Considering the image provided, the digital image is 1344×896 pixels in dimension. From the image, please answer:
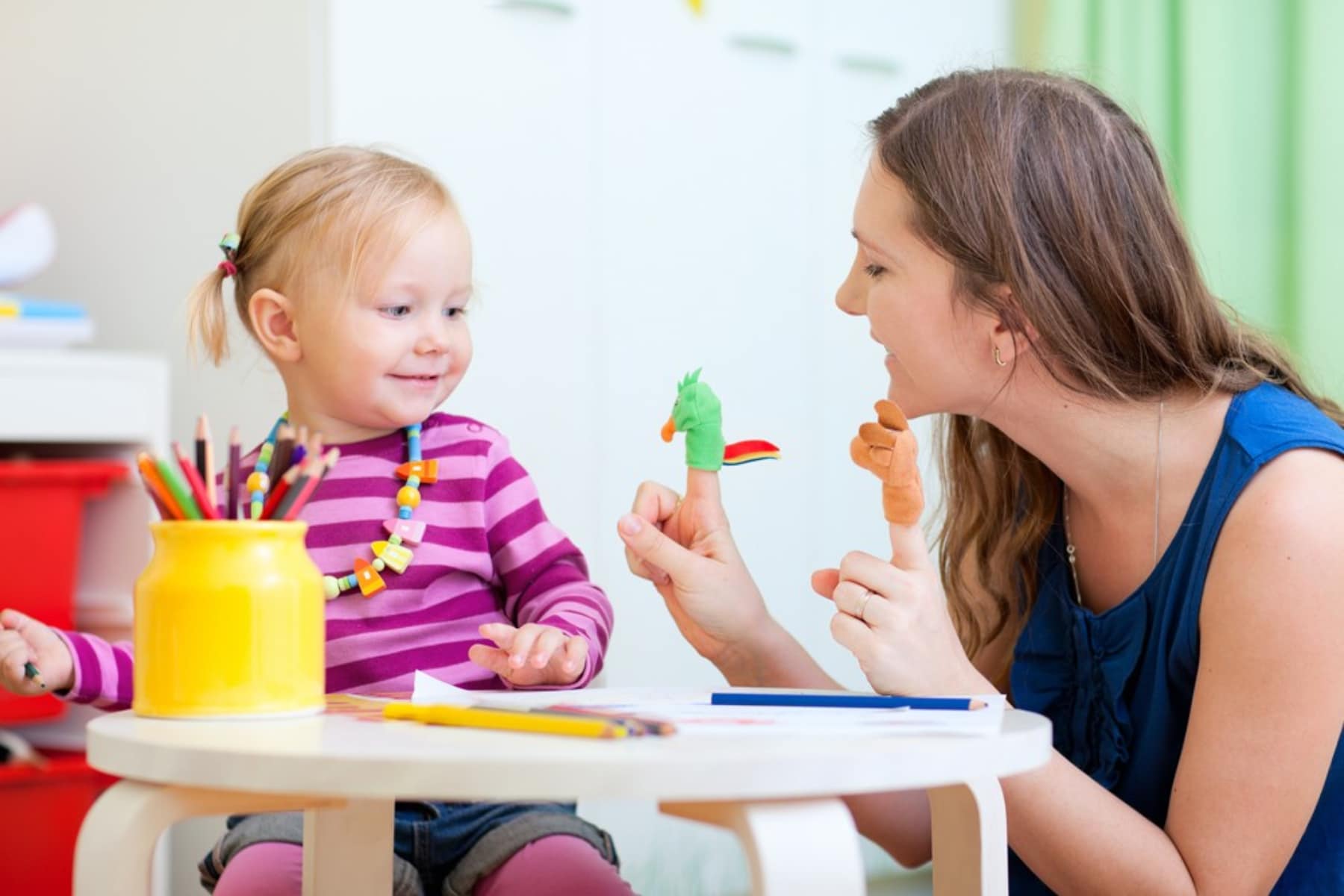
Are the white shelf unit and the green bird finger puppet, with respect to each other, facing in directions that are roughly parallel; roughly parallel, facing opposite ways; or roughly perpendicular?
roughly perpendicular

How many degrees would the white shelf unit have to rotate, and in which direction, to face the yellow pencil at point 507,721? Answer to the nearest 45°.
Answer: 0° — it already faces it

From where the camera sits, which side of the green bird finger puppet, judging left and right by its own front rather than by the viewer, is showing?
left

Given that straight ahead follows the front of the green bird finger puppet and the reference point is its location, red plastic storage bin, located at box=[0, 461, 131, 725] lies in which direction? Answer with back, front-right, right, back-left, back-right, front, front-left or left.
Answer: front-right

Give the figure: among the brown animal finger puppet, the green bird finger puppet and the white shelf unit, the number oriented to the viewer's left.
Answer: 2

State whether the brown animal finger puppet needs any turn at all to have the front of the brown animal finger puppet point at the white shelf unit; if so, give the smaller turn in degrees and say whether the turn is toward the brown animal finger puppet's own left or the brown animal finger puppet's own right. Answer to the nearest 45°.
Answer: approximately 45° to the brown animal finger puppet's own right

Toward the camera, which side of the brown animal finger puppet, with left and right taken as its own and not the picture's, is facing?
left

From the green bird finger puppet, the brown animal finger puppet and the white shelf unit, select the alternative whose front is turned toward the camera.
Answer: the white shelf unit

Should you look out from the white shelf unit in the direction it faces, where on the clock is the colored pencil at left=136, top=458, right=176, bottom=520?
The colored pencil is roughly at 12 o'clock from the white shelf unit.

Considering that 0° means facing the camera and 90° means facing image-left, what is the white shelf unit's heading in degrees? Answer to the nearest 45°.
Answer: approximately 0°
